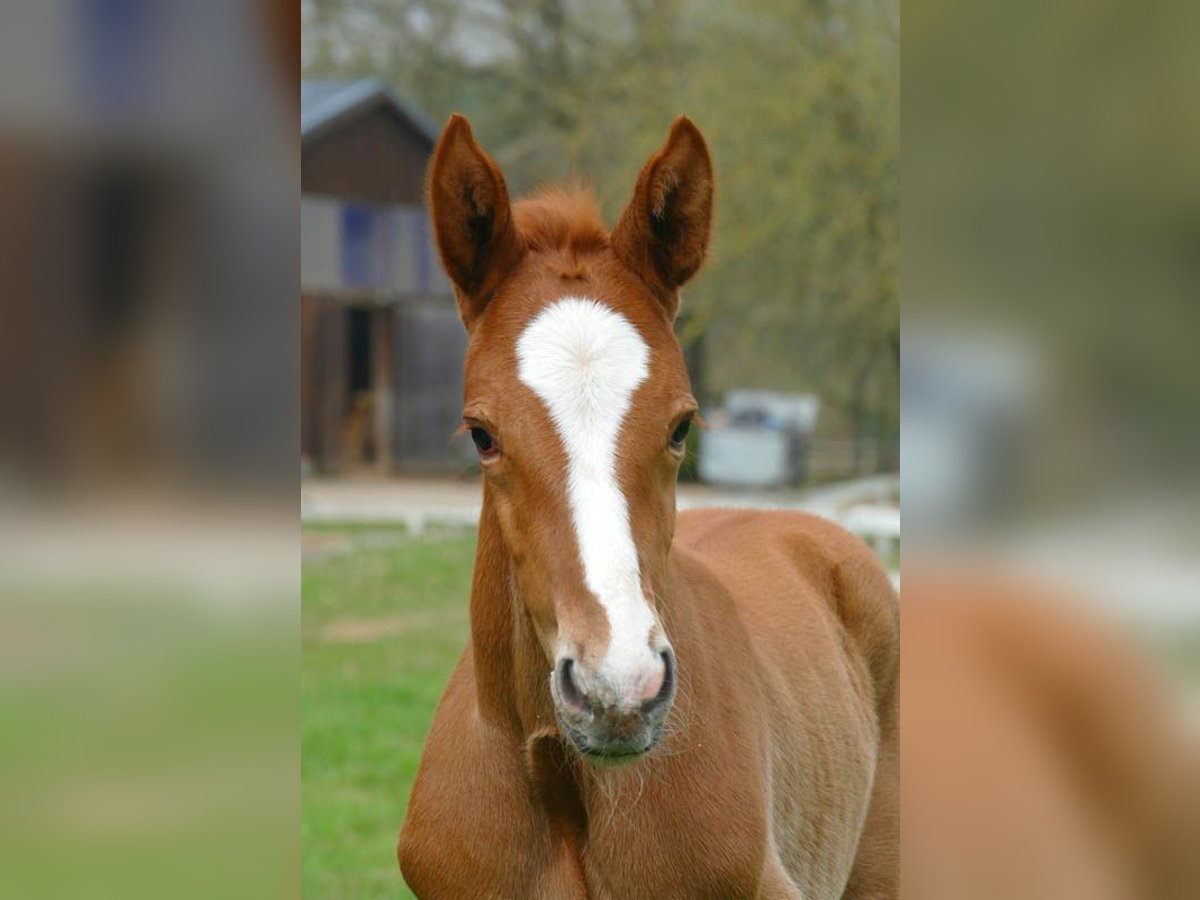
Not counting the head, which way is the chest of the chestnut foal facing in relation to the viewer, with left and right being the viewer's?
facing the viewer and to the left of the viewer

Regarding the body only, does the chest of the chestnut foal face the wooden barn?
no
